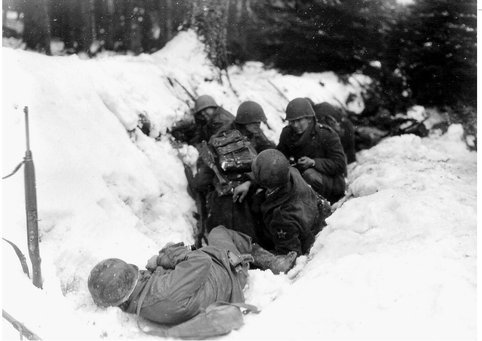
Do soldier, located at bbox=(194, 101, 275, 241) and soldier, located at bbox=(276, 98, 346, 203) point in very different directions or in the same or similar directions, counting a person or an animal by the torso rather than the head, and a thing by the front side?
very different directions

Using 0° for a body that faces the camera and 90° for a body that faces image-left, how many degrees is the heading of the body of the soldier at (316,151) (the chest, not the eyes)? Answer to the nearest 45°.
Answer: approximately 45°

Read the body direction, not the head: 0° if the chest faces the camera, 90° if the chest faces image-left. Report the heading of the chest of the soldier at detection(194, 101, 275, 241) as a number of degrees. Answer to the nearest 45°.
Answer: approximately 225°

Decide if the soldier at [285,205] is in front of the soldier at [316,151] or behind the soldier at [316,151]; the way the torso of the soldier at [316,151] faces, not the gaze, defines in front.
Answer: in front

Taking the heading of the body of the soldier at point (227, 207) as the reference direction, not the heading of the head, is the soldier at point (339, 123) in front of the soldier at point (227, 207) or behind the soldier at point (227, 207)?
in front

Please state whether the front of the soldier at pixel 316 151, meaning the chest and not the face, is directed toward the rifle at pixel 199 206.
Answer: yes

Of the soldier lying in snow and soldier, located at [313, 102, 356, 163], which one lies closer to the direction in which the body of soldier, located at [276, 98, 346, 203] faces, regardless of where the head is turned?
the soldier lying in snow

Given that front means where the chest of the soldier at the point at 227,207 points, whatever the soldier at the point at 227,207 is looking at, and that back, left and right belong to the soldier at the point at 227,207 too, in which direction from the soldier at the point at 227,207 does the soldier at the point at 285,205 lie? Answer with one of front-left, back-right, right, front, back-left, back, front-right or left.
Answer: right

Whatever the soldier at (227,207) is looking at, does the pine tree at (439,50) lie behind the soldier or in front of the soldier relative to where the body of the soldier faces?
in front
